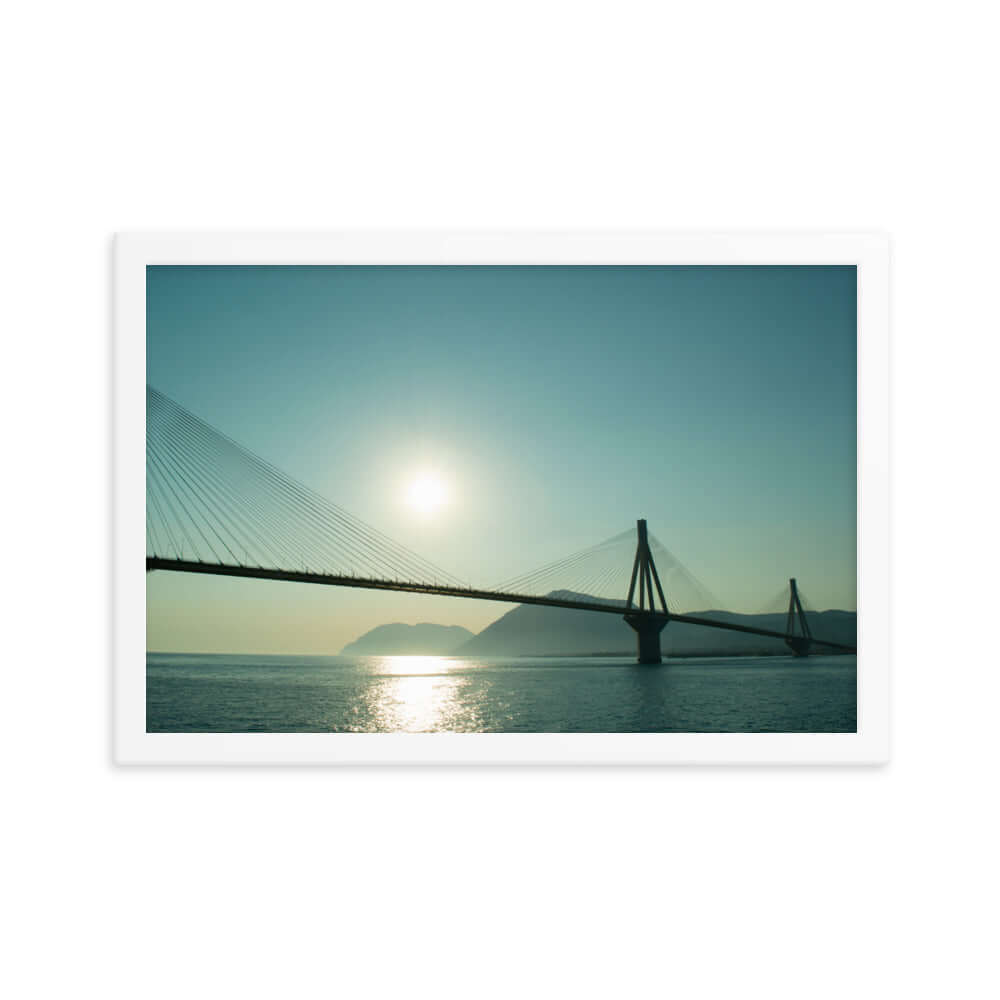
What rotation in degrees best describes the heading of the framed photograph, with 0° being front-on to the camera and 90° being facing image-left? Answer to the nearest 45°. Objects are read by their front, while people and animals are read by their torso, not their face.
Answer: approximately 0°
